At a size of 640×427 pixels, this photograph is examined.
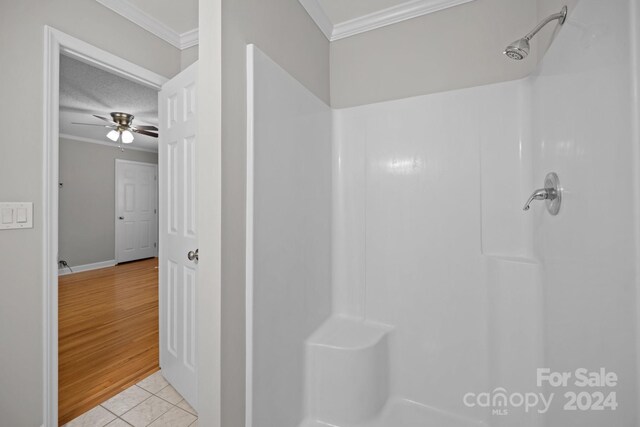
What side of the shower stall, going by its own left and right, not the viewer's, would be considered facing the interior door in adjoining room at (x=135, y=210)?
right

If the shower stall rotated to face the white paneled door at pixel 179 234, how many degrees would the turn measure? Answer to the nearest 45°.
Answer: approximately 90° to its right

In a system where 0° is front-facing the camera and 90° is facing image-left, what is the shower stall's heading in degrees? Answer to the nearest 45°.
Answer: approximately 0°

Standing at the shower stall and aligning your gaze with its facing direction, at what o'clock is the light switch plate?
The light switch plate is roughly at 2 o'clock from the shower stall.
